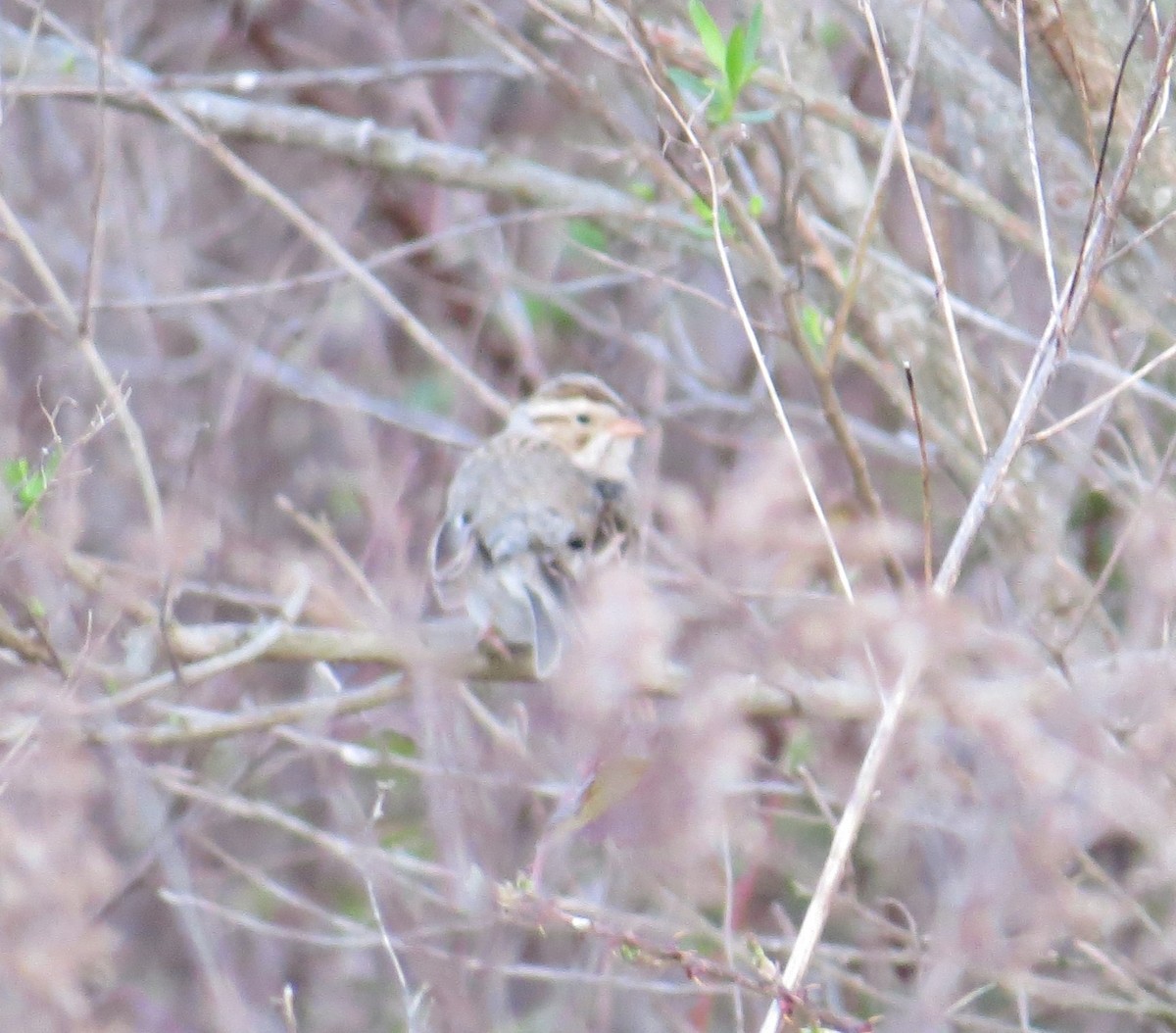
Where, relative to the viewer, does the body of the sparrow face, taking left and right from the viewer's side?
facing away from the viewer and to the right of the viewer
